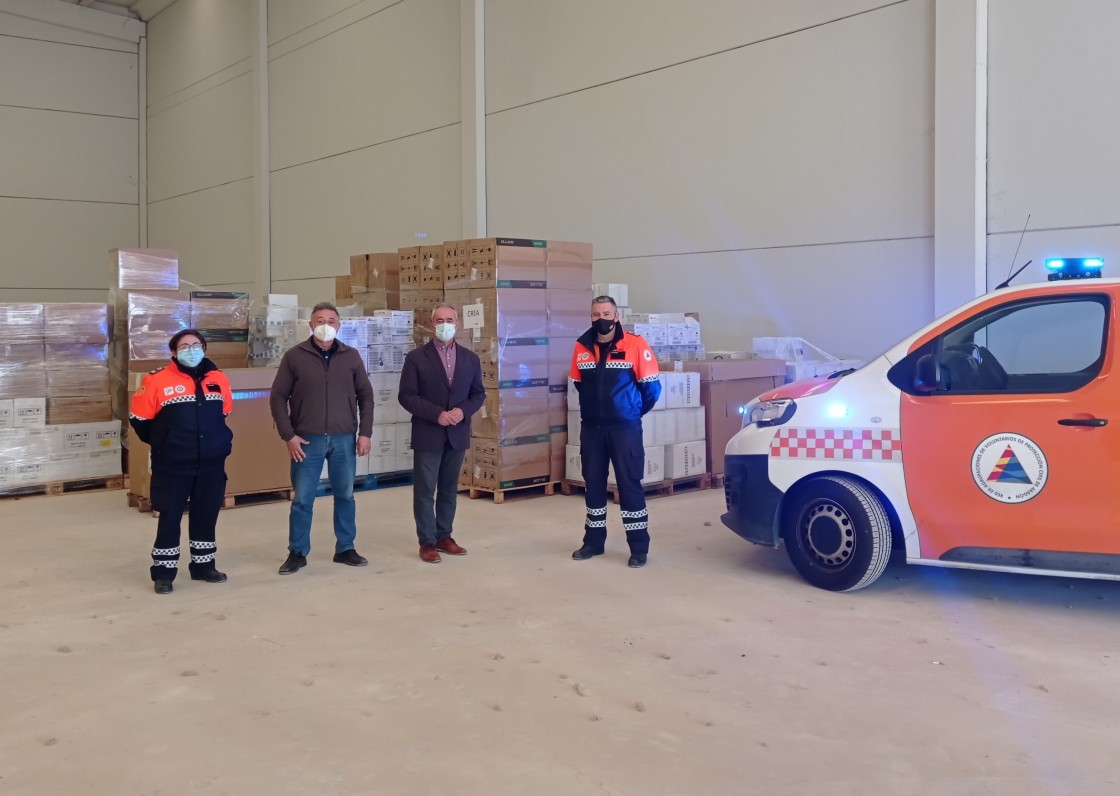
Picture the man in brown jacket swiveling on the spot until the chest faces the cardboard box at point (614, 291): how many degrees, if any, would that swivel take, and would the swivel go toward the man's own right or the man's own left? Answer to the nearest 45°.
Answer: approximately 135° to the man's own left

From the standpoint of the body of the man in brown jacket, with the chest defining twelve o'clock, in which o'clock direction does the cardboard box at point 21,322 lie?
The cardboard box is roughly at 5 o'clock from the man in brown jacket.

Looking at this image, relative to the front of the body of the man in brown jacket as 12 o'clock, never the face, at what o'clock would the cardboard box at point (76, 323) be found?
The cardboard box is roughly at 5 o'clock from the man in brown jacket.

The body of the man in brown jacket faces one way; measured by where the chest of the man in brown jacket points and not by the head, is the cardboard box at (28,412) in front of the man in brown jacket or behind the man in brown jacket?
behind

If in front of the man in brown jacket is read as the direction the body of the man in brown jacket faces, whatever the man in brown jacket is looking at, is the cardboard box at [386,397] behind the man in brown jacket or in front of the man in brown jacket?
behind

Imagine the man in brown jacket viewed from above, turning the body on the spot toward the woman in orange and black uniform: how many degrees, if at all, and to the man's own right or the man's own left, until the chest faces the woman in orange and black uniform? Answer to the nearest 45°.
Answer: approximately 90° to the man's own right

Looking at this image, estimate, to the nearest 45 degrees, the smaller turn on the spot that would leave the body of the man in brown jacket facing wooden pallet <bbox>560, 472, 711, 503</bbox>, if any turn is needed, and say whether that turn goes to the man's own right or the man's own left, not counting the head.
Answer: approximately 135° to the man's own left

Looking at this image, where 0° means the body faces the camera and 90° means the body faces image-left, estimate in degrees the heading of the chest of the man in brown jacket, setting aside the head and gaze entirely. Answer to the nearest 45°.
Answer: approximately 0°

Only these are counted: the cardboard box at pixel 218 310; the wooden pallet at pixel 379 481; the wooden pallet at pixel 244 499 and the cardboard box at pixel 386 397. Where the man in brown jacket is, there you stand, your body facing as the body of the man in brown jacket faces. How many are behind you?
4

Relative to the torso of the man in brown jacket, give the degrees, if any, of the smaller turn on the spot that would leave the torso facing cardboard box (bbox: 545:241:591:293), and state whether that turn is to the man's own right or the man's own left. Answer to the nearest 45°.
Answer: approximately 135° to the man's own left

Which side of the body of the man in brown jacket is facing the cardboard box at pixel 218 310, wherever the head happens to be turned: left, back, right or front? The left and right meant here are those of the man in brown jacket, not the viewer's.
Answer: back

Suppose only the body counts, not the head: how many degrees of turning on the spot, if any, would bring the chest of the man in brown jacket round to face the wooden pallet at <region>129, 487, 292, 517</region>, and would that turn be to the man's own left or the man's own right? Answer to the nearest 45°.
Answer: approximately 180°

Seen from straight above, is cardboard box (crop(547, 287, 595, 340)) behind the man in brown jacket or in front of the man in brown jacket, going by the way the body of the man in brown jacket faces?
behind

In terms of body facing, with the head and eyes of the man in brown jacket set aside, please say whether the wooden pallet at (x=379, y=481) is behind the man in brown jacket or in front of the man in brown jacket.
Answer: behind

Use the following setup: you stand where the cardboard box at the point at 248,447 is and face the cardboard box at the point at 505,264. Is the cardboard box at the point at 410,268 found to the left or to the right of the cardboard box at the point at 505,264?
left

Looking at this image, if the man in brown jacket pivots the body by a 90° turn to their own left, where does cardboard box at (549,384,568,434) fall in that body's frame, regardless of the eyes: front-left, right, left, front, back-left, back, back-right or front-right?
front-left

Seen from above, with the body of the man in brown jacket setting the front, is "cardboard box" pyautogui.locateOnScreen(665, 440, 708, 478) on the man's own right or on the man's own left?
on the man's own left

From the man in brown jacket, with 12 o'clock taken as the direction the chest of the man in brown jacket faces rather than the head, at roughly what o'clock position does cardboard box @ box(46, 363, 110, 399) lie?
The cardboard box is roughly at 5 o'clock from the man in brown jacket.
